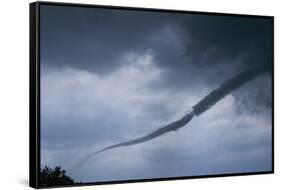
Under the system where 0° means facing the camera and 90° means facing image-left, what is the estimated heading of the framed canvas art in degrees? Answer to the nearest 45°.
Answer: approximately 315°
